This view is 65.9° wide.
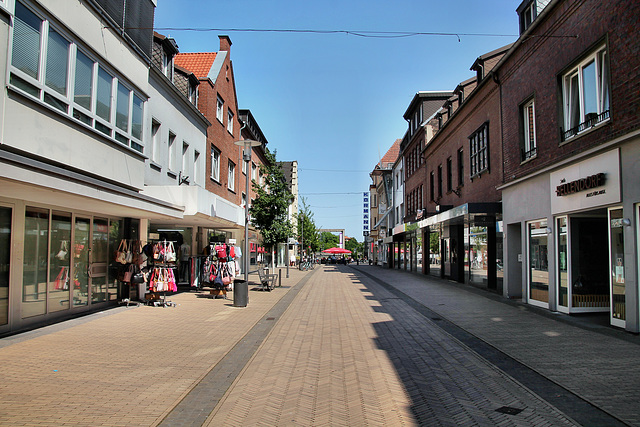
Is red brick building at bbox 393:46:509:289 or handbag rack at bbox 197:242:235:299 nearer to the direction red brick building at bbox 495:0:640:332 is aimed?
the handbag rack

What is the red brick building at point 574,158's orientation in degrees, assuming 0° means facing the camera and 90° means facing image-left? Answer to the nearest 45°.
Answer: approximately 45°

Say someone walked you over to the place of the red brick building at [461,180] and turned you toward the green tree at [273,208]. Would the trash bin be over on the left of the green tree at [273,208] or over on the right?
left

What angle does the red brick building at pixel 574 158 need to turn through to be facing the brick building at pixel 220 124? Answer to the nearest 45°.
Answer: approximately 45° to its right

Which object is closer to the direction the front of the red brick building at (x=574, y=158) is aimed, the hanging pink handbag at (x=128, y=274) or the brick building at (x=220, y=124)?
the hanging pink handbag

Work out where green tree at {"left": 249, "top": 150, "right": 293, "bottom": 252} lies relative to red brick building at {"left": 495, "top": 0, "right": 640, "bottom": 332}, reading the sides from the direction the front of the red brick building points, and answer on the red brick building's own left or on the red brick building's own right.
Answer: on the red brick building's own right

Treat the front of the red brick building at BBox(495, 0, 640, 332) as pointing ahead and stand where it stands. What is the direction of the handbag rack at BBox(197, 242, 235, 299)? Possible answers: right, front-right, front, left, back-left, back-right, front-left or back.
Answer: front-right
